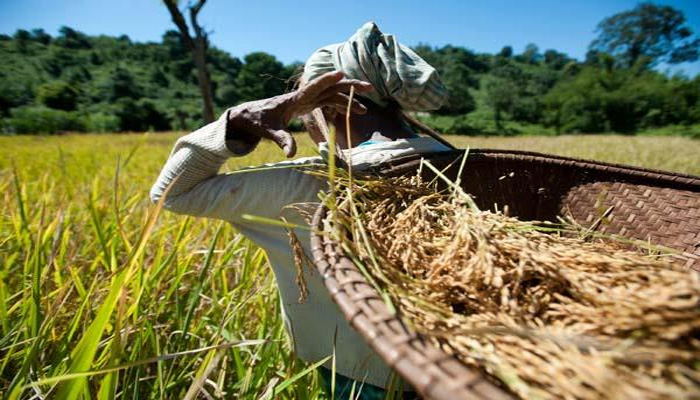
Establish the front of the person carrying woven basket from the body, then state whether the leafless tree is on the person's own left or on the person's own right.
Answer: on the person's own right

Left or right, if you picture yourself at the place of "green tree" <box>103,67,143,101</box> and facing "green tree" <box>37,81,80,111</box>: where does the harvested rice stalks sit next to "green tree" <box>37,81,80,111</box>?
left

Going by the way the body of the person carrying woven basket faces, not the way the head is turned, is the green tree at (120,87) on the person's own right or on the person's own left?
on the person's own right
